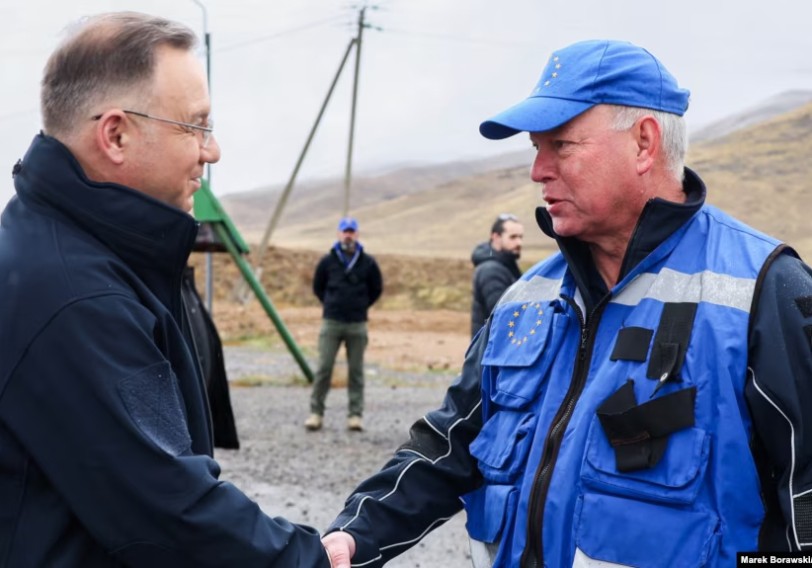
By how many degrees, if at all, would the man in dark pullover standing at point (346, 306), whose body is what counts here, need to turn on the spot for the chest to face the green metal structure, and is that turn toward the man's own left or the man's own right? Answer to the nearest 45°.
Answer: approximately 135° to the man's own right

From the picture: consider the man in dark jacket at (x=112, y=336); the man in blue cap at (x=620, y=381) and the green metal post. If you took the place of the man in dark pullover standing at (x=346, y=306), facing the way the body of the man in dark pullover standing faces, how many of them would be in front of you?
2

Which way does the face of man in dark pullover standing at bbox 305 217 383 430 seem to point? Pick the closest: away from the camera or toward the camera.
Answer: toward the camera

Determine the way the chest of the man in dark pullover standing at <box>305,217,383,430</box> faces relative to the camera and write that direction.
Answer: toward the camera

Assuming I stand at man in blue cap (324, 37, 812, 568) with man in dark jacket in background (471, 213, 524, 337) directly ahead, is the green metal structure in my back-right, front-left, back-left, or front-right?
front-left

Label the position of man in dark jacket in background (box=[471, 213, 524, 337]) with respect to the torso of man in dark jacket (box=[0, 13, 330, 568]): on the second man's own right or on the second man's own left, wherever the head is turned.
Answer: on the second man's own left

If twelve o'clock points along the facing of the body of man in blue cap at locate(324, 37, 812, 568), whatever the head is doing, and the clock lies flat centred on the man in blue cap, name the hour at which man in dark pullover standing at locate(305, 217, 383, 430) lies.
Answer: The man in dark pullover standing is roughly at 4 o'clock from the man in blue cap.

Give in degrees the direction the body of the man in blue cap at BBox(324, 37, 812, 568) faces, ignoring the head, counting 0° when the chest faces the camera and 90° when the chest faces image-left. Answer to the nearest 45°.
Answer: approximately 45°

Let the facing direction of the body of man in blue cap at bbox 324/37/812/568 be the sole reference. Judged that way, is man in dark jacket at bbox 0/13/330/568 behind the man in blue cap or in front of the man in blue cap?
in front

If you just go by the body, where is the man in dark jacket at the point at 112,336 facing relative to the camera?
to the viewer's right

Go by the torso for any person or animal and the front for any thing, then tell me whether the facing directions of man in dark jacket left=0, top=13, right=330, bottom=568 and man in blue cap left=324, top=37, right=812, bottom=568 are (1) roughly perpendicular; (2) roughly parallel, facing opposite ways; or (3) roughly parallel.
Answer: roughly parallel, facing opposite ways

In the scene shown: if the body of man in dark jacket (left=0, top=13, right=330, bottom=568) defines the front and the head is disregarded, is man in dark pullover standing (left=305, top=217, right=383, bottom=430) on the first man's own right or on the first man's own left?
on the first man's own left

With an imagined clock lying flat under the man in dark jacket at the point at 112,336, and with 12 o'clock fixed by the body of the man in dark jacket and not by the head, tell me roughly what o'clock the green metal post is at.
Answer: The green metal post is roughly at 9 o'clock from the man in dark jacket.

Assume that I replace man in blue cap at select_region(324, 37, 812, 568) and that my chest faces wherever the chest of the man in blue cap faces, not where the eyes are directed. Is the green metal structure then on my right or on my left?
on my right

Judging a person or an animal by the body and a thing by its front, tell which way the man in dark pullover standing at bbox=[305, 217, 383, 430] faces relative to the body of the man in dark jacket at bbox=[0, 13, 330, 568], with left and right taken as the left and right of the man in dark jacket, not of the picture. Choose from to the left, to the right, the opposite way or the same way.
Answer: to the right
